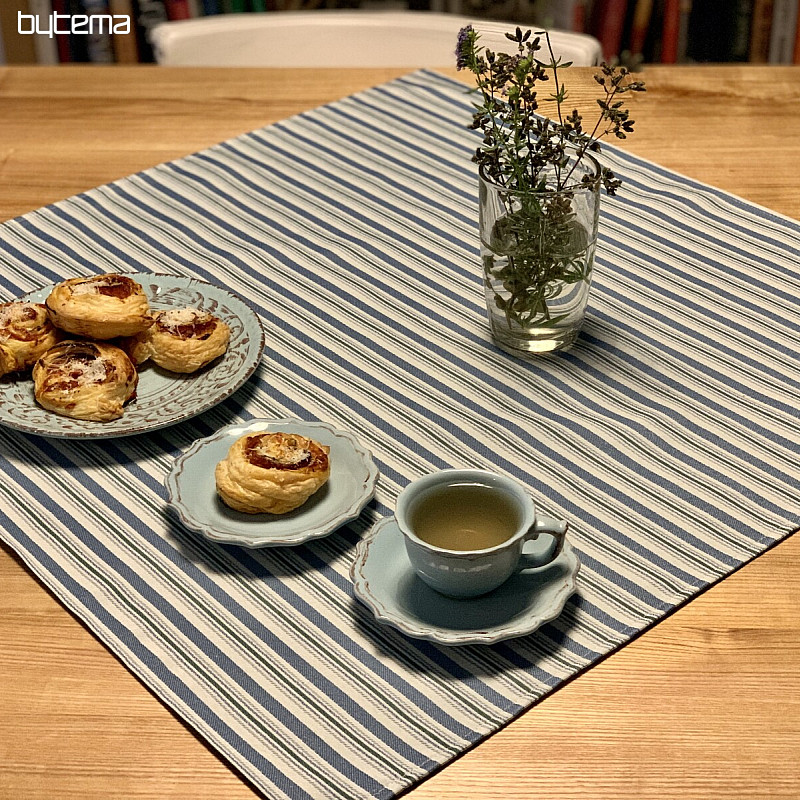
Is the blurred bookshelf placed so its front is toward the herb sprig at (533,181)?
yes

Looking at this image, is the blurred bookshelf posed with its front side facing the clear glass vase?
yes

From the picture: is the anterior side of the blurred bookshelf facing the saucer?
yes

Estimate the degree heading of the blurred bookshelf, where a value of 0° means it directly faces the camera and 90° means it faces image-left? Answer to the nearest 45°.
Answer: approximately 0°

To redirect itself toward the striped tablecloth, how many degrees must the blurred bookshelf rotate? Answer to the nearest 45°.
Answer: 0° — it already faces it
